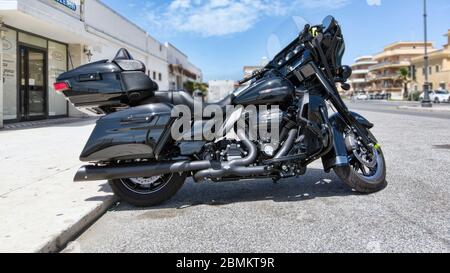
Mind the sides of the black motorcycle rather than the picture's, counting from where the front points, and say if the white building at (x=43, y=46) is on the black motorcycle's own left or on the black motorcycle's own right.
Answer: on the black motorcycle's own left

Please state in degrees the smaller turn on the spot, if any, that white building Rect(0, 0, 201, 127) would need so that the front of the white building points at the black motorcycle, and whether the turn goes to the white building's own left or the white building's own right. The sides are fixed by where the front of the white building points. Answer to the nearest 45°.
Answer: approximately 45° to the white building's own right

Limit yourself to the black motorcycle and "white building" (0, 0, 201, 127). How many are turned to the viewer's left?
0

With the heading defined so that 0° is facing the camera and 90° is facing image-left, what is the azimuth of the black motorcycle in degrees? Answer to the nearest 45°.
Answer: approximately 270°

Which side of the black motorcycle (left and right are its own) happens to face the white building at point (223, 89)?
left

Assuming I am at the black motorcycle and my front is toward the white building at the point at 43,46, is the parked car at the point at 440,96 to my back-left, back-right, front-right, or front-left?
front-right

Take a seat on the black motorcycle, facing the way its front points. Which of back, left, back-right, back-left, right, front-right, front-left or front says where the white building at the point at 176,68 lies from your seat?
left

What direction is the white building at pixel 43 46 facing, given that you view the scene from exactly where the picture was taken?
facing the viewer and to the right of the viewer
